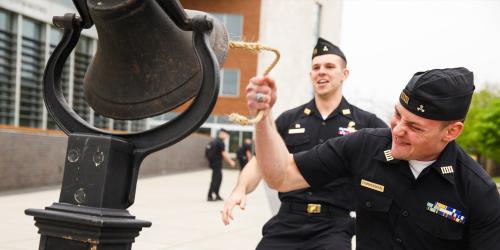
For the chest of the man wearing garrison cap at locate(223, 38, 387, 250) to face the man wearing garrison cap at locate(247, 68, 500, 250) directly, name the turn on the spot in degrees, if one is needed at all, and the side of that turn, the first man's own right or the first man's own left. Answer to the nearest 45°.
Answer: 0° — they already face them

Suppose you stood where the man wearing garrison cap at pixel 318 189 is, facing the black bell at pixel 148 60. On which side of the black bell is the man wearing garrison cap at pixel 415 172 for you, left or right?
left

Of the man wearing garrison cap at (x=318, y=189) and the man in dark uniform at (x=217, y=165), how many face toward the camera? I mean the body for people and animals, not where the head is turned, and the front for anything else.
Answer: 1

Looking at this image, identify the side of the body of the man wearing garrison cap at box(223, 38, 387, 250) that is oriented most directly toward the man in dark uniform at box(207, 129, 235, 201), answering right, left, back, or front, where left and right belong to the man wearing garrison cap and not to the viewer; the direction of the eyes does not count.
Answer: back

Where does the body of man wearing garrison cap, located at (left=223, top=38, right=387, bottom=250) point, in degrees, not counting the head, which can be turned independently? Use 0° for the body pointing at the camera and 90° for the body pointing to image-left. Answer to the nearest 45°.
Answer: approximately 0°

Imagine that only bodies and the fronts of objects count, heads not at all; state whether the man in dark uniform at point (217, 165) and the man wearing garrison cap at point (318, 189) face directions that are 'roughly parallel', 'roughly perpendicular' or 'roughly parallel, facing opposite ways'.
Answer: roughly perpendicular

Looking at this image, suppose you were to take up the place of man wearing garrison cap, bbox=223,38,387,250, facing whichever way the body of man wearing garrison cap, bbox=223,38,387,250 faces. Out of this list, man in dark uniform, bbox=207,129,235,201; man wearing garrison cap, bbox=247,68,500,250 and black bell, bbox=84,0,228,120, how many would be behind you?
1

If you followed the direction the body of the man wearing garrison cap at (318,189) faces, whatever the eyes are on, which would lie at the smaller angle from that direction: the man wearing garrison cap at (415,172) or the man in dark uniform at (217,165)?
the man wearing garrison cap
